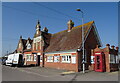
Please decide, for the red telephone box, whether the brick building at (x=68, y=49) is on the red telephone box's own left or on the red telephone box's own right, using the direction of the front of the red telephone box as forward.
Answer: on the red telephone box's own right

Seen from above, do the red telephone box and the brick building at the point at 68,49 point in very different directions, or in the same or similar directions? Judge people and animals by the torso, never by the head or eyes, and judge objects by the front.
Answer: same or similar directions

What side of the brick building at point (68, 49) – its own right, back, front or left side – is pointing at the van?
right

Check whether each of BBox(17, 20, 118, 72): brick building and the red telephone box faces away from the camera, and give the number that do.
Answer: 0

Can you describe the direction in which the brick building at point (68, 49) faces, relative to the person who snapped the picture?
facing the viewer and to the left of the viewer

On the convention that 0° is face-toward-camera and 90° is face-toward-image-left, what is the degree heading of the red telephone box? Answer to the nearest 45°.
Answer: approximately 45°
